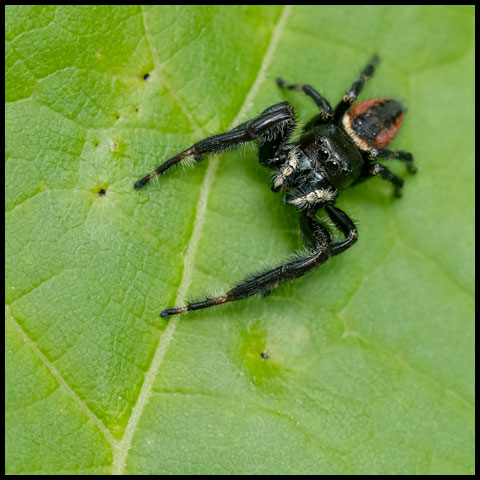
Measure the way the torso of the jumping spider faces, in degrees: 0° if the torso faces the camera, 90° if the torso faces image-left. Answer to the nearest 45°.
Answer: approximately 45°
